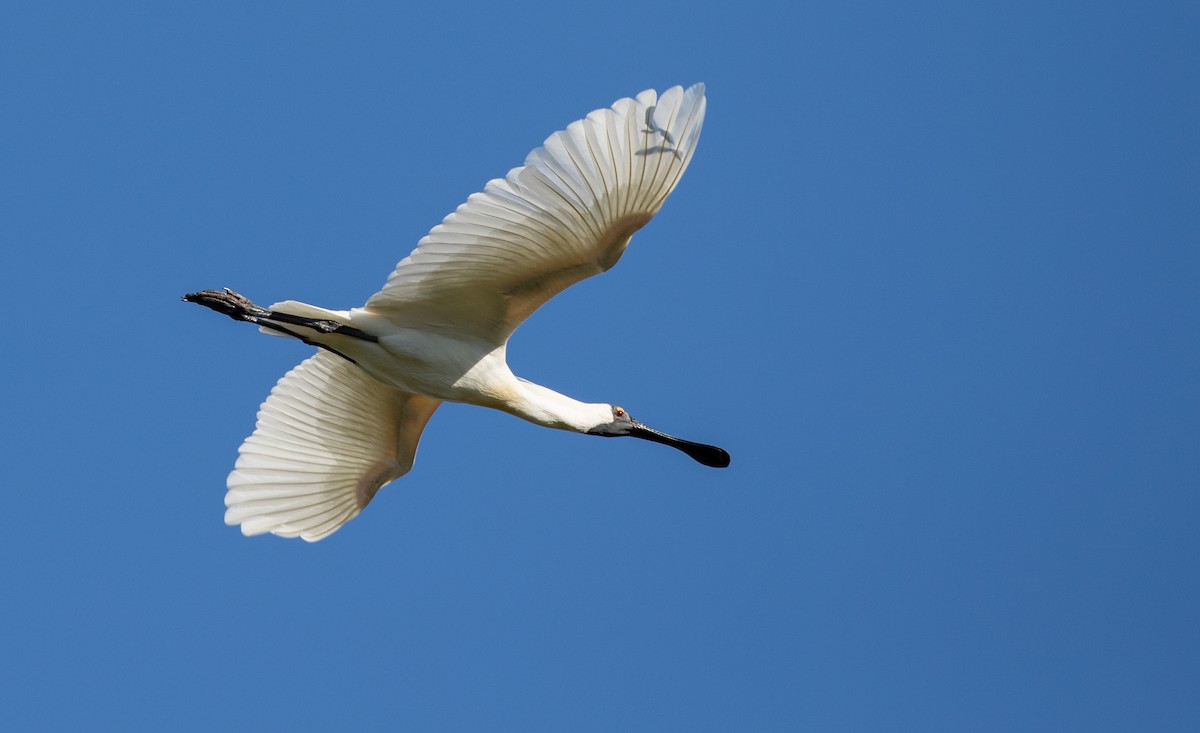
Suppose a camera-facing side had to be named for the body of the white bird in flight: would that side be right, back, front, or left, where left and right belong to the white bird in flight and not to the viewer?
right
